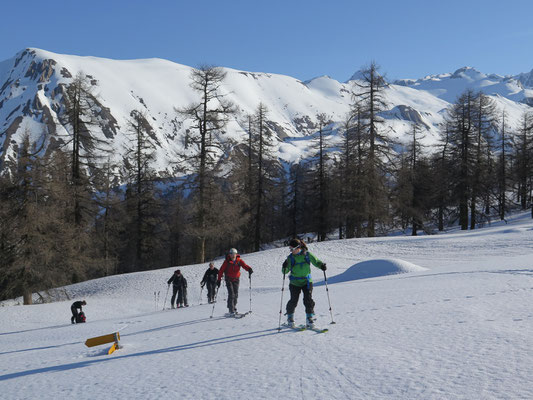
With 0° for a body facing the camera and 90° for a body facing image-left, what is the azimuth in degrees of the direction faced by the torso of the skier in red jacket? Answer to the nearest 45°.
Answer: approximately 0°

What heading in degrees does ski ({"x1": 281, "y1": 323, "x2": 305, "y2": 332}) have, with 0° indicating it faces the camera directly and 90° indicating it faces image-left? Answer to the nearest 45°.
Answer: approximately 315°

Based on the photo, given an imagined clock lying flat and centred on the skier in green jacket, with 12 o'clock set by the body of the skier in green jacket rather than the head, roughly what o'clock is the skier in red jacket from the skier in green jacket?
The skier in red jacket is roughly at 5 o'clock from the skier in green jacket.

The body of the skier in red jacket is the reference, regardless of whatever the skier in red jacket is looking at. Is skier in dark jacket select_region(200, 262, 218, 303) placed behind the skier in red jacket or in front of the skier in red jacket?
behind

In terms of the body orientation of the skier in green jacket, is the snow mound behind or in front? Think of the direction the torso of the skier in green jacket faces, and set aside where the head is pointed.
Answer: behind

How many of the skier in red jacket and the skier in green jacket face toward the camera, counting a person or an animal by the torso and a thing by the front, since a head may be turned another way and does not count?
2
